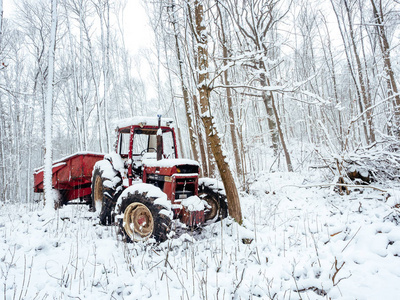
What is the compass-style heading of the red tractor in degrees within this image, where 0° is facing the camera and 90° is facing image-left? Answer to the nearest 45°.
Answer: approximately 315°

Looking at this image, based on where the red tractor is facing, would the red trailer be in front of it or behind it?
behind
